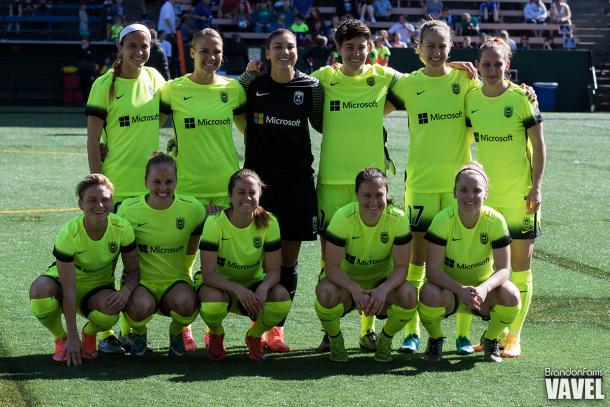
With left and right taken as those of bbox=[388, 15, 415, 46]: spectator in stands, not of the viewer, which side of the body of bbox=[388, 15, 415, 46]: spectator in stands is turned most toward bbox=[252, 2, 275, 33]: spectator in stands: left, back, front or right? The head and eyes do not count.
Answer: right

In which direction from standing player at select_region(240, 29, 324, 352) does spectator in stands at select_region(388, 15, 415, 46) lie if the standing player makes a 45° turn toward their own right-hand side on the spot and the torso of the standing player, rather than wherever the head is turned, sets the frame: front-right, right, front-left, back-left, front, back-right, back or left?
back-right

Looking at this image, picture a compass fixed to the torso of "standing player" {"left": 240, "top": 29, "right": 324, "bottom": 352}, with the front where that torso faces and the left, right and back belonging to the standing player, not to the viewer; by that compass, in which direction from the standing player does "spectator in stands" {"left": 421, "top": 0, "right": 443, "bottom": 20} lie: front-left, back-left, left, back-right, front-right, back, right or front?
back

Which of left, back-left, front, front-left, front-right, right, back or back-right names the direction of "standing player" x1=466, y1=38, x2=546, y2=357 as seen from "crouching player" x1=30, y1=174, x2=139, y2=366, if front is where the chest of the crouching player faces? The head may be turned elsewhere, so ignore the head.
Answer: left

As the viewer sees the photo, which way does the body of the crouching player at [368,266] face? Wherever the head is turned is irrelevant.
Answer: toward the camera

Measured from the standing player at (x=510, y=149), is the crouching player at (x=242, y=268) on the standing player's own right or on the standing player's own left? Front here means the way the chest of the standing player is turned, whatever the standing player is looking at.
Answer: on the standing player's own right

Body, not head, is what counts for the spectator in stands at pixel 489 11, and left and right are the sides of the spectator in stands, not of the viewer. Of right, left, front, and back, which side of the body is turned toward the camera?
front

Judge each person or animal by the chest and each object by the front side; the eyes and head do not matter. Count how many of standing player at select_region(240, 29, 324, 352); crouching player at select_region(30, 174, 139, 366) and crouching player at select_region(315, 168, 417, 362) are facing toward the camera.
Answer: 3

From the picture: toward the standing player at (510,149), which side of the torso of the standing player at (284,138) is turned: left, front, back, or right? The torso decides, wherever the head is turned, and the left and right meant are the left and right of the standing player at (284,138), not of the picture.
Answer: left

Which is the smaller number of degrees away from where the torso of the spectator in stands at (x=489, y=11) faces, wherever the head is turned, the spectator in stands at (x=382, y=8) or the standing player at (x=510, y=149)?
the standing player

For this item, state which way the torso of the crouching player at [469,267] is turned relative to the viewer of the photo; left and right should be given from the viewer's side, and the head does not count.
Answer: facing the viewer

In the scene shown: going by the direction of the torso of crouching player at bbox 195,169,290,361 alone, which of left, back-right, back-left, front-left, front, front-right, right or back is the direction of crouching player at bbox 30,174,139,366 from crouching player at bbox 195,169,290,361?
right

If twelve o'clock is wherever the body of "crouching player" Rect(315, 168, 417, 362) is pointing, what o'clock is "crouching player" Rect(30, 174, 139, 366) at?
"crouching player" Rect(30, 174, 139, 366) is roughly at 3 o'clock from "crouching player" Rect(315, 168, 417, 362).
